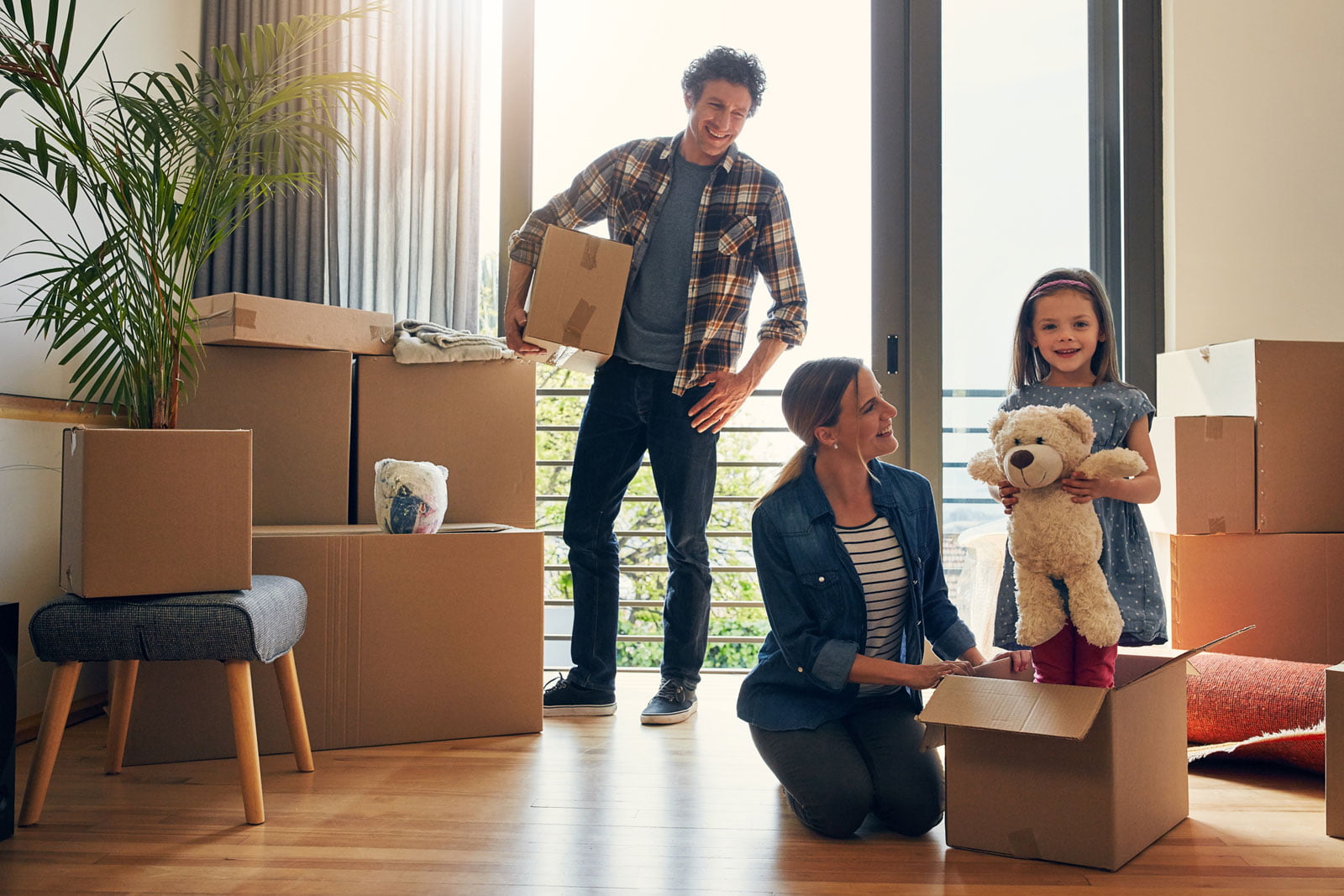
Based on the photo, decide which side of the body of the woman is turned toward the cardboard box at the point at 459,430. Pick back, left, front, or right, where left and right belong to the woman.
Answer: back

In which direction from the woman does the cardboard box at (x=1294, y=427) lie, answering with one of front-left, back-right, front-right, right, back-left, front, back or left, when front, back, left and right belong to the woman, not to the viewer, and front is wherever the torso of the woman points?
left

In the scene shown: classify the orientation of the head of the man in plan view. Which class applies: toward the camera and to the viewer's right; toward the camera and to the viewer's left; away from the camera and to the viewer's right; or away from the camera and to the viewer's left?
toward the camera and to the viewer's right

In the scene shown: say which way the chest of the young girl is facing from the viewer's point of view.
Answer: toward the camera

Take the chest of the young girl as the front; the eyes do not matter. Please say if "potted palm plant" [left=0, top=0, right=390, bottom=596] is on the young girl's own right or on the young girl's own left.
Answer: on the young girl's own right

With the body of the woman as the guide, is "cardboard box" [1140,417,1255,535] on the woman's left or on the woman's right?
on the woman's left

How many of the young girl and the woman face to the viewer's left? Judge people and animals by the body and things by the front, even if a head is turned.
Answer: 0

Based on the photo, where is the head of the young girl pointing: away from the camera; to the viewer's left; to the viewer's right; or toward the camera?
toward the camera

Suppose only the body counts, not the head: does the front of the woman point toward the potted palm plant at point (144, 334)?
no

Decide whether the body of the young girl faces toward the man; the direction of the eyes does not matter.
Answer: no

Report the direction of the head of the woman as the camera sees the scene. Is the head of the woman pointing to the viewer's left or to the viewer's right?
to the viewer's right

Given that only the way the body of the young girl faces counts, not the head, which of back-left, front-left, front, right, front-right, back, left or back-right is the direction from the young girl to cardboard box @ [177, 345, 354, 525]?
right

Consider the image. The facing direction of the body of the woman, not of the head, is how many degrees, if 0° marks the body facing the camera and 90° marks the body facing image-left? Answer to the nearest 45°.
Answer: approximately 315°

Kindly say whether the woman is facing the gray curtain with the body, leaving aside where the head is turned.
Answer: no

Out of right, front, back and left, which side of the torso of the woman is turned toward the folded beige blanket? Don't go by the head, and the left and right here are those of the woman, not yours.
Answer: back
